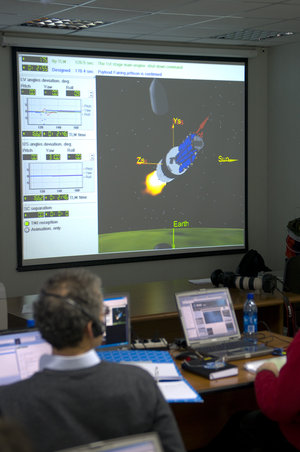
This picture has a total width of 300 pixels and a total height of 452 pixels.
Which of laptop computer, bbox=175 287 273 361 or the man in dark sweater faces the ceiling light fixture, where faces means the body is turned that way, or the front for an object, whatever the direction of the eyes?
the man in dark sweater

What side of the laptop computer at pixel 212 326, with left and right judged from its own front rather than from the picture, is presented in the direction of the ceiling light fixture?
back

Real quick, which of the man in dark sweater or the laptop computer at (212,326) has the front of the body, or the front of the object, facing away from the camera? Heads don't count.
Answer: the man in dark sweater

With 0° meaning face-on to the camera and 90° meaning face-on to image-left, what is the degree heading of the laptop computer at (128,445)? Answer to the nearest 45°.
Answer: approximately 315°

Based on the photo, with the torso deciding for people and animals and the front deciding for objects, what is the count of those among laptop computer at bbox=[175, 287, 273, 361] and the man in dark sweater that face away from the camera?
1

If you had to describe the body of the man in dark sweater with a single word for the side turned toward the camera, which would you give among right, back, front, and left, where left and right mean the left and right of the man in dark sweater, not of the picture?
back

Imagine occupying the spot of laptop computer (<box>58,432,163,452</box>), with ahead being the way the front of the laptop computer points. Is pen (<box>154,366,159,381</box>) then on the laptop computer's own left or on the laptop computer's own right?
on the laptop computer's own left

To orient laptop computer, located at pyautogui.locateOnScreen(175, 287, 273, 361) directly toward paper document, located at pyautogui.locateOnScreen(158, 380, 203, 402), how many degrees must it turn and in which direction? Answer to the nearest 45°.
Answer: approximately 45° to its right

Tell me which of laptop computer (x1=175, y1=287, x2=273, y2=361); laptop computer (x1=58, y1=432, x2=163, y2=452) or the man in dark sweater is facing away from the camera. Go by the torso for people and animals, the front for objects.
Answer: the man in dark sweater
